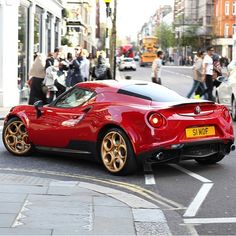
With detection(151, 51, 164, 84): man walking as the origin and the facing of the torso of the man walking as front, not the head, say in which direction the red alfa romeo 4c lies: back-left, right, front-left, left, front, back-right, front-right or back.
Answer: right

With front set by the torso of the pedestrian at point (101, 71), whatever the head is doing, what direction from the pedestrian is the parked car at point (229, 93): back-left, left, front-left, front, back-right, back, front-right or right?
front-left

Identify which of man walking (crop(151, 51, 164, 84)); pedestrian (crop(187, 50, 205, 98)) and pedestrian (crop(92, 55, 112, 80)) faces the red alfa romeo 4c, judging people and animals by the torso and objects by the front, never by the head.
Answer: pedestrian (crop(92, 55, 112, 80))

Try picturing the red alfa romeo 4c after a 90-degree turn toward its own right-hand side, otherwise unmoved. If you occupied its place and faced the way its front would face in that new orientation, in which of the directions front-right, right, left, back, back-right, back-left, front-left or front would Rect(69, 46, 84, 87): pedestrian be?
front-left
